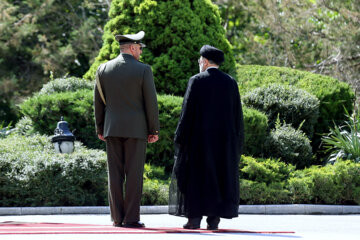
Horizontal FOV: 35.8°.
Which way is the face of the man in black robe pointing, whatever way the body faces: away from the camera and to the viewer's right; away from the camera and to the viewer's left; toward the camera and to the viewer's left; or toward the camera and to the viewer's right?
away from the camera and to the viewer's left

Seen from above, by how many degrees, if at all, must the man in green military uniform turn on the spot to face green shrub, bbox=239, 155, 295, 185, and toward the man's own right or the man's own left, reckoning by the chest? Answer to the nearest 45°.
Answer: approximately 45° to the man's own right

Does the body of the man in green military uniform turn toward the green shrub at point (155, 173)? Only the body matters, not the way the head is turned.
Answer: yes

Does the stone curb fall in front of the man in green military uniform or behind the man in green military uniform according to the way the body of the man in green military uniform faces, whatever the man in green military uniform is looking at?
in front

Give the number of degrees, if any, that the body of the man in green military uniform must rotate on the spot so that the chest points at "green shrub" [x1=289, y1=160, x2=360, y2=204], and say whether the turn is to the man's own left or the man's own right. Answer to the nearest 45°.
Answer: approximately 45° to the man's own right

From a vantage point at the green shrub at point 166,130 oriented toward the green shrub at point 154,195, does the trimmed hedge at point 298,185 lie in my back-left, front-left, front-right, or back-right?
front-left

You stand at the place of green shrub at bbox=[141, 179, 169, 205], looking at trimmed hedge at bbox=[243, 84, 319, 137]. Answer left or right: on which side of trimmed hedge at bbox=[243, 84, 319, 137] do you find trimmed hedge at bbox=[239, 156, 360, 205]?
right

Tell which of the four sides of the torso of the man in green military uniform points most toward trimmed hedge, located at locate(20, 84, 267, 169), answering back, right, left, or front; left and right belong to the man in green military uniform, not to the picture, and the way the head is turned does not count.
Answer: front

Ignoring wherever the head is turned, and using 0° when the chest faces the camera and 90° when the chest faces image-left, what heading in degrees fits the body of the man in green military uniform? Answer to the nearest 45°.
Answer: approximately 180°

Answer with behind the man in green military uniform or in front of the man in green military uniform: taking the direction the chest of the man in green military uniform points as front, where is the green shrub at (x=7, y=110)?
in front

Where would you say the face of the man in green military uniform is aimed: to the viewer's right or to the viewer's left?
to the viewer's right
